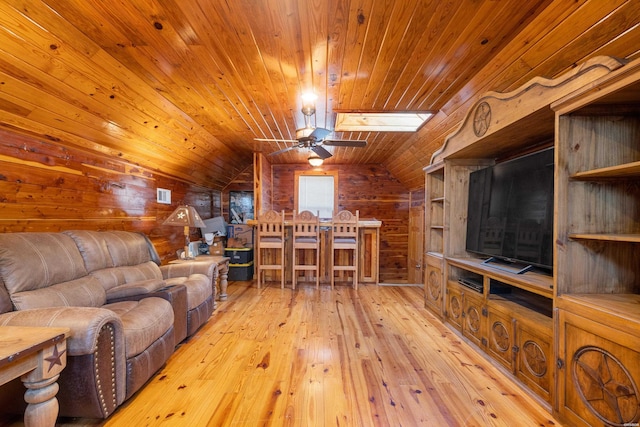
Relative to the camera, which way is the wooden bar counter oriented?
toward the camera

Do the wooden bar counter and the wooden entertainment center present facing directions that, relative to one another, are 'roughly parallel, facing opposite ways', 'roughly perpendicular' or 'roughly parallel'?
roughly perpendicular

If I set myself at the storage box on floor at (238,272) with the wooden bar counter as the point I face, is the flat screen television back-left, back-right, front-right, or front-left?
front-right

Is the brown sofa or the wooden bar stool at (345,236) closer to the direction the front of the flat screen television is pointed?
the brown sofa

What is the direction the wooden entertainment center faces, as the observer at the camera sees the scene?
facing the viewer and to the left of the viewer

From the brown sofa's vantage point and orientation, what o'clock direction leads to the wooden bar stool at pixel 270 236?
The wooden bar stool is roughly at 9 o'clock from the brown sofa.

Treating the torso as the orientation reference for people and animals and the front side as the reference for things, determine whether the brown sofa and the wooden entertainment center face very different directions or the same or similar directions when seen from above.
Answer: very different directions

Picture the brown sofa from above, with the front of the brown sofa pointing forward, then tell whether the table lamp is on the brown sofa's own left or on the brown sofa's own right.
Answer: on the brown sofa's own left

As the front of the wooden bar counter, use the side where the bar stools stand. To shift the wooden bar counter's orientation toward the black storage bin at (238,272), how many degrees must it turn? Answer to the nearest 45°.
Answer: approximately 90° to its right

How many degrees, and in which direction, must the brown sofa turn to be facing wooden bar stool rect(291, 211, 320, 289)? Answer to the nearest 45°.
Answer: approximately 90° to its left

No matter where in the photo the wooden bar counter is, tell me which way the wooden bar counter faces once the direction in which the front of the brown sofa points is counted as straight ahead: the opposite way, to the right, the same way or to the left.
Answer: to the right

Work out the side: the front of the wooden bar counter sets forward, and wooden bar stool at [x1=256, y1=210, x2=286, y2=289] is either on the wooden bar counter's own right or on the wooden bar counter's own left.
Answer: on the wooden bar counter's own right
